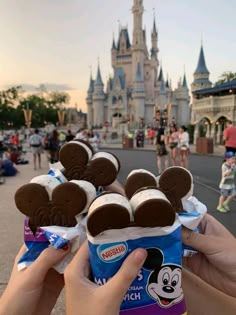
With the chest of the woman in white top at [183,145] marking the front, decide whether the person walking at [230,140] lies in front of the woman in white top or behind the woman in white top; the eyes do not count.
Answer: behind

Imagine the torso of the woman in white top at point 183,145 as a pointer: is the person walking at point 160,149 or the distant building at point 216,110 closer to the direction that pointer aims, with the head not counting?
the person walking

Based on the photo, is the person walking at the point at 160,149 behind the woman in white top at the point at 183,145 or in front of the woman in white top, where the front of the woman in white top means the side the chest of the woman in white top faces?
in front

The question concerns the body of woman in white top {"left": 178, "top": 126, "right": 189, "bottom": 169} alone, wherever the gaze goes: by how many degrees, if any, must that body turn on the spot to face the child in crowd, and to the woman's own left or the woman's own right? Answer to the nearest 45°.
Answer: approximately 90° to the woman's own left
